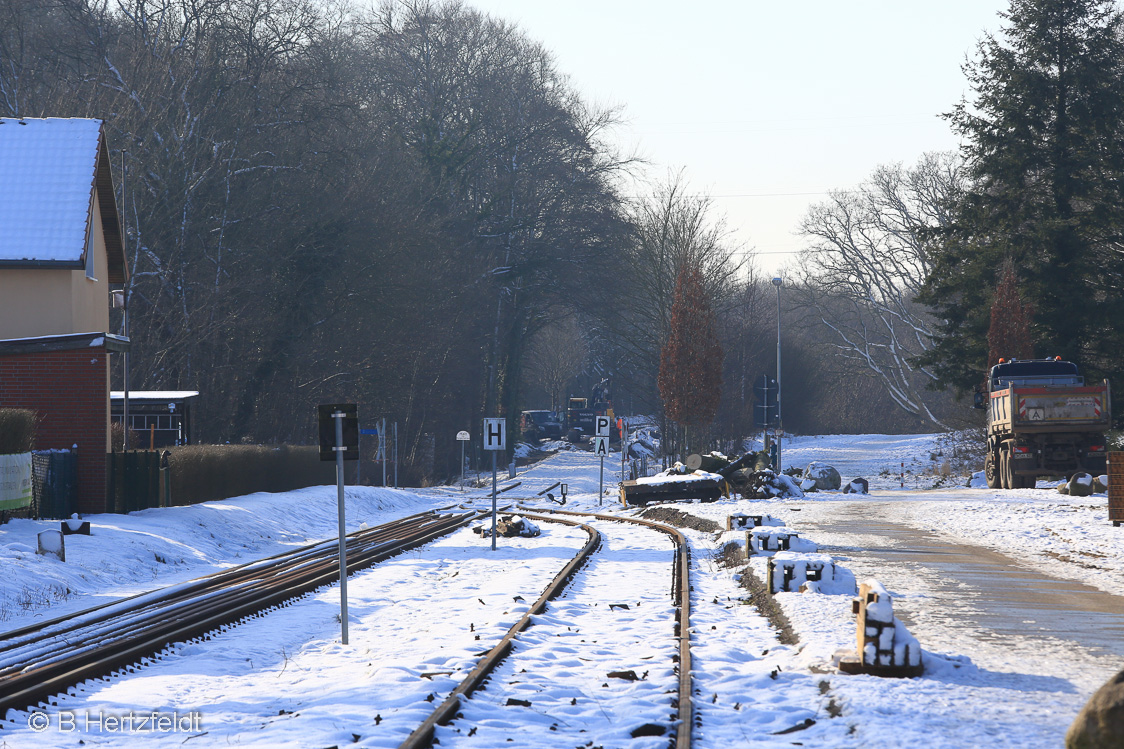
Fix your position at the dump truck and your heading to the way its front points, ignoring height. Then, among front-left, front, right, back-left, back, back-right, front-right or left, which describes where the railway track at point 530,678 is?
back

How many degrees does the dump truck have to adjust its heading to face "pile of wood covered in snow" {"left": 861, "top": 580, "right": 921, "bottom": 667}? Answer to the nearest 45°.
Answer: approximately 180°

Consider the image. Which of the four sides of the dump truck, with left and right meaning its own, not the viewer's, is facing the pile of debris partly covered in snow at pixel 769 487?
left

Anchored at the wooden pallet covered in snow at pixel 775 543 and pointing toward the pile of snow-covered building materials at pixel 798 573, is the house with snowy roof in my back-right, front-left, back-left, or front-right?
back-right

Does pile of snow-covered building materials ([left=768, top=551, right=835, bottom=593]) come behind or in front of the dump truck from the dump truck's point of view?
behind

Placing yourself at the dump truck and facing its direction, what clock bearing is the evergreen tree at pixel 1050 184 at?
The evergreen tree is roughly at 12 o'clock from the dump truck.

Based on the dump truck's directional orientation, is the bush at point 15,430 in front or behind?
behind

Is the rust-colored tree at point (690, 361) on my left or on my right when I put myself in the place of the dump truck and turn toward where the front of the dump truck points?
on my left

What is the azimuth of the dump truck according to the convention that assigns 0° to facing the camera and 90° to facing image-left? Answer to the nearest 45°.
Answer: approximately 180°

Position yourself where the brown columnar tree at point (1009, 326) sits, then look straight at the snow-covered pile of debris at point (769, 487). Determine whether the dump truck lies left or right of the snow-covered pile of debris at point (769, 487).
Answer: left

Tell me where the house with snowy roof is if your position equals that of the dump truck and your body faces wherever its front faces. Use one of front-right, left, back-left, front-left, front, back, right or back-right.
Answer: back-left

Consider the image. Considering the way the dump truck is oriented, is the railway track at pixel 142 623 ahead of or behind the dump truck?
behind

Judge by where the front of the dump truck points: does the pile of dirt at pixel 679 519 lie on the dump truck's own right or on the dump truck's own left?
on the dump truck's own left
